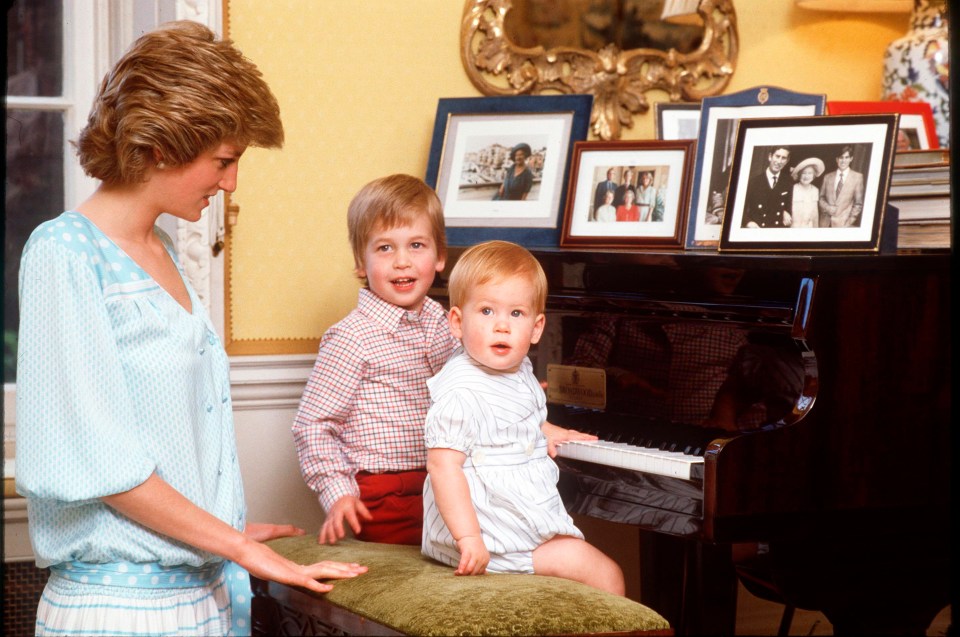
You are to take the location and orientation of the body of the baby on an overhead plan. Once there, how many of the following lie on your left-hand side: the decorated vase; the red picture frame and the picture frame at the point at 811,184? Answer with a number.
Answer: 3

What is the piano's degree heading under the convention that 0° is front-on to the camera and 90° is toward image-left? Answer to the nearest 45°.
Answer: approximately 45°

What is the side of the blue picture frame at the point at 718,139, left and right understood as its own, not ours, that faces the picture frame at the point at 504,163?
right

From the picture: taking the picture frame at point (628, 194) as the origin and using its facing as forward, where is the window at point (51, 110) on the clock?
The window is roughly at 3 o'clock from the picture frame.

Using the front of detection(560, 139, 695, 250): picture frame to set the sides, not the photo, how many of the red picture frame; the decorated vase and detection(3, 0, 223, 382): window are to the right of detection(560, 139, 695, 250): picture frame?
1

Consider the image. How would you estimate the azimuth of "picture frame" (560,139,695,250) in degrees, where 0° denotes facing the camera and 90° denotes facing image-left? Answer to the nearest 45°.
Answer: approximately 0°

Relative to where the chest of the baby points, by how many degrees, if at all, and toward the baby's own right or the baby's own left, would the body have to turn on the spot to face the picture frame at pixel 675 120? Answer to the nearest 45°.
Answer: approximately 135° to the baby's own left

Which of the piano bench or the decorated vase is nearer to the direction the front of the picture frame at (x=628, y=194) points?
the piano bench

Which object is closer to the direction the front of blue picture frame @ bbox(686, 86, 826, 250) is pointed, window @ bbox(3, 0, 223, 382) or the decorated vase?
the window

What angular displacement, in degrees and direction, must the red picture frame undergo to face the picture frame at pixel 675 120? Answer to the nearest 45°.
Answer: approximately 90° to its right

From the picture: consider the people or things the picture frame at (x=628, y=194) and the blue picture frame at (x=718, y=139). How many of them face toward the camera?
2
